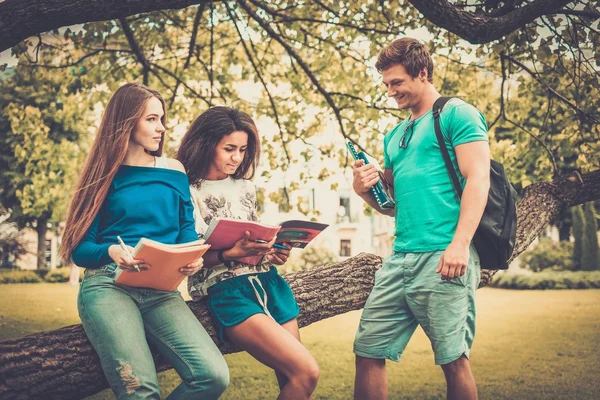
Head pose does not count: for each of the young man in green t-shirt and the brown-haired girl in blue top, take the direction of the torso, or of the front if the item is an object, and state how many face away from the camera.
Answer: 0

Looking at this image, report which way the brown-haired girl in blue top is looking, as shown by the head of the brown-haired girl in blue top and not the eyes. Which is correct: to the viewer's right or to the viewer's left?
to the viewer's right

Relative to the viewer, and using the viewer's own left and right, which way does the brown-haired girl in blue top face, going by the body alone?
facing the viewer and to the right of the viewer

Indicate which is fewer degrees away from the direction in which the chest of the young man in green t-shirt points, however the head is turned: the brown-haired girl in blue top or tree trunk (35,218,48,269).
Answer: the brown-haired girl in blue top

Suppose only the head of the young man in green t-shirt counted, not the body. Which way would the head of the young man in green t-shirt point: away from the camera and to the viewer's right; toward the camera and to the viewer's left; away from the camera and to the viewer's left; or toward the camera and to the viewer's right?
toward the camera and to the viewer's left

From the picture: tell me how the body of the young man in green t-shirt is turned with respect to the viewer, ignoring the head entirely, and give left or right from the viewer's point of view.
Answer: facing the viewer and to the left of the viewer

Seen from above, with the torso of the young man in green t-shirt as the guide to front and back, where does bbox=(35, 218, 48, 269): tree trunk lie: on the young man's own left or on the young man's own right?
on the young man's own right

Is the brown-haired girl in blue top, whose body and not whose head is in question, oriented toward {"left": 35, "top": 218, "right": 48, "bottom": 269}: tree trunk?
no

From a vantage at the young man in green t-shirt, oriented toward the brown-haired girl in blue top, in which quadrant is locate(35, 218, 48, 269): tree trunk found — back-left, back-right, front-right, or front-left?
front-right

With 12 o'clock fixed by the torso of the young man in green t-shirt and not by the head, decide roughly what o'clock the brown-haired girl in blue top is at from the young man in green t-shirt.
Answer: The brown-haired girl in blue top is roughly at 1 o'clock from the young man in green t-shirt.
